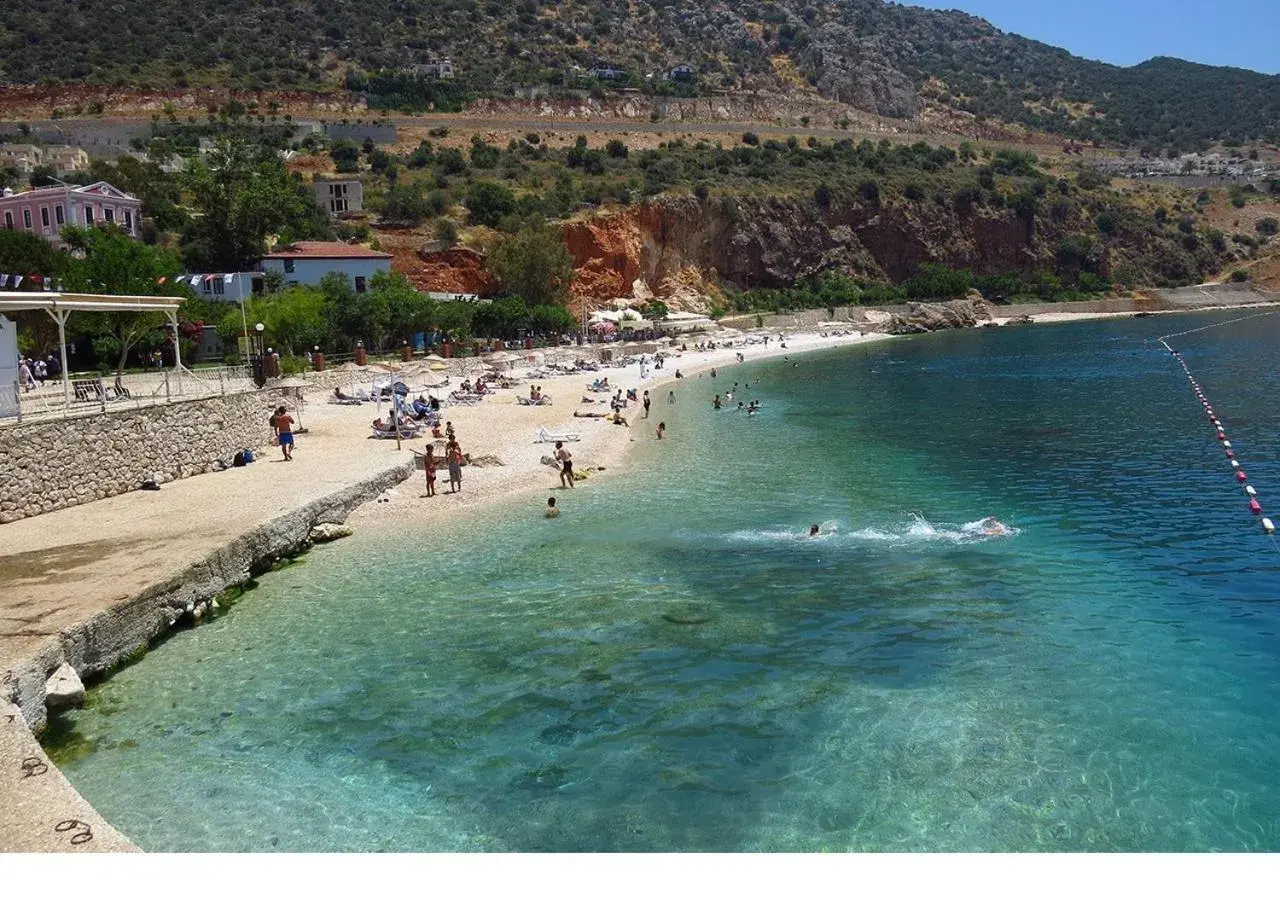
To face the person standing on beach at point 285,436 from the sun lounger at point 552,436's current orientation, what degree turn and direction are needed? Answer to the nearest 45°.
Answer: approximately 135° to its right

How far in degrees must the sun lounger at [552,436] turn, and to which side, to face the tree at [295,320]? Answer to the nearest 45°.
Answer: approximately 135° to its left

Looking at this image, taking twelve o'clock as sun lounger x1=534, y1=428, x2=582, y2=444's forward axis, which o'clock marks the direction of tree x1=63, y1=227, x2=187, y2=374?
The tree is roughly at 7 o'clock from the sun lounger.

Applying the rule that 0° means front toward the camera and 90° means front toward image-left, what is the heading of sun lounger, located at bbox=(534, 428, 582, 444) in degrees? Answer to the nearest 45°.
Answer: approximately 270°

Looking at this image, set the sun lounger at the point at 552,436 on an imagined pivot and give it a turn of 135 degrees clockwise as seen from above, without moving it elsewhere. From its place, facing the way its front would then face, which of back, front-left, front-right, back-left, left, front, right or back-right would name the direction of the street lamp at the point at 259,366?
front-right

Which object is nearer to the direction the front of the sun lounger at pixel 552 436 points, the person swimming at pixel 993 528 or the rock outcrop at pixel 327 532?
the person swimming

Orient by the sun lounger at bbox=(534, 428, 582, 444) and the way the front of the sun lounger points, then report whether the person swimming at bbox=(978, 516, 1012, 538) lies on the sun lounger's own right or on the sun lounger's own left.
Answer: on the sun lounger's own right

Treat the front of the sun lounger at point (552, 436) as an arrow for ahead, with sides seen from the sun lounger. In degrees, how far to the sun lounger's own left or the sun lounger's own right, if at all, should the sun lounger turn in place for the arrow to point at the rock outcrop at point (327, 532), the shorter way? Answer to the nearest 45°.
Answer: approximately 90° to the sun lounger's own right

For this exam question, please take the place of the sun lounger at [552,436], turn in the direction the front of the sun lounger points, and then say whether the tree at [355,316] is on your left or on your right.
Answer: on your left
